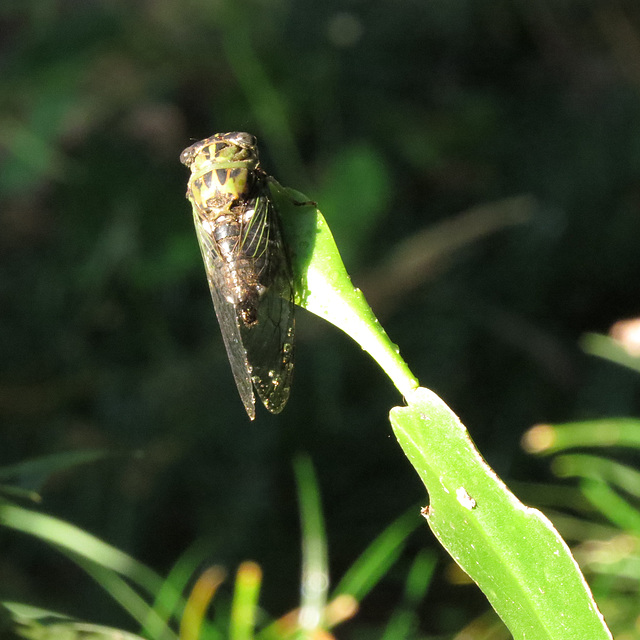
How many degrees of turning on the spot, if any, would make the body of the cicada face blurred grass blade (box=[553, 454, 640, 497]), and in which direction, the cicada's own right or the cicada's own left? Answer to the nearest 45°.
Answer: approximately 45° to the cicada's own right

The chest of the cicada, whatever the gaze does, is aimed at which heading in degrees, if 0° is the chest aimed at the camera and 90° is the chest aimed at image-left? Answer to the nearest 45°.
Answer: approximately 180°
